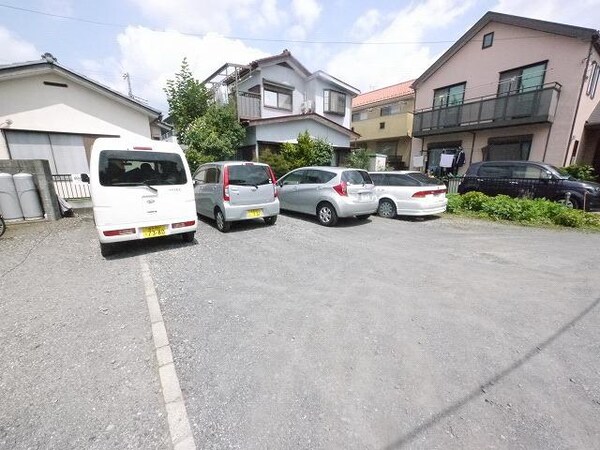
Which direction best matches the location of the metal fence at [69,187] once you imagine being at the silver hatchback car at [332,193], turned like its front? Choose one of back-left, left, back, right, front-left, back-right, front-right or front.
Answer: front-left

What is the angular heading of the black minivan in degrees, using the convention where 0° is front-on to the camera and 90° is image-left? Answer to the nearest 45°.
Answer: approximately 315°

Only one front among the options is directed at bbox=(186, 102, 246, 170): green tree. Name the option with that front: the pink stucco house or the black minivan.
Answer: the pink stucco house

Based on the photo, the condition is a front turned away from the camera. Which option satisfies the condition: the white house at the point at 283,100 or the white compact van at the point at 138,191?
the white compact van

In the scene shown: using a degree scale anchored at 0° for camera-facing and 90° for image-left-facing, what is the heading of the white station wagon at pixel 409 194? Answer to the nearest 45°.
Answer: approximately 135°

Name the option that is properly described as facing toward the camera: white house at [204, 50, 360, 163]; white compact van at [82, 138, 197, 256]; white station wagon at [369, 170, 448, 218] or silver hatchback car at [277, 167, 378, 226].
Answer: the white house

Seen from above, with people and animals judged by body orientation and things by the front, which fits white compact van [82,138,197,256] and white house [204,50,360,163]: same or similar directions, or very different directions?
very different directions

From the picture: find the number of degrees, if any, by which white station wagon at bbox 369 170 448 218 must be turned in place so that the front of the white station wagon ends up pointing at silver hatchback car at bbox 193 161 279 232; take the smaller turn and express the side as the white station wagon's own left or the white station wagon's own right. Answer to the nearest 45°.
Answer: approximately 90° to the white station wagon's own left

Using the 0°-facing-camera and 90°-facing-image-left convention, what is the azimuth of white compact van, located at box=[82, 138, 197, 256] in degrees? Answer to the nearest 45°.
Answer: approximately 180°

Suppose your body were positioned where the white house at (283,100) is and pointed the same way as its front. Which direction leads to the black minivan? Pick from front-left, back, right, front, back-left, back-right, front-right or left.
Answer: front-left

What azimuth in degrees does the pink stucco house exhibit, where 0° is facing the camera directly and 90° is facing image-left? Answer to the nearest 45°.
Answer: approximately 45°
